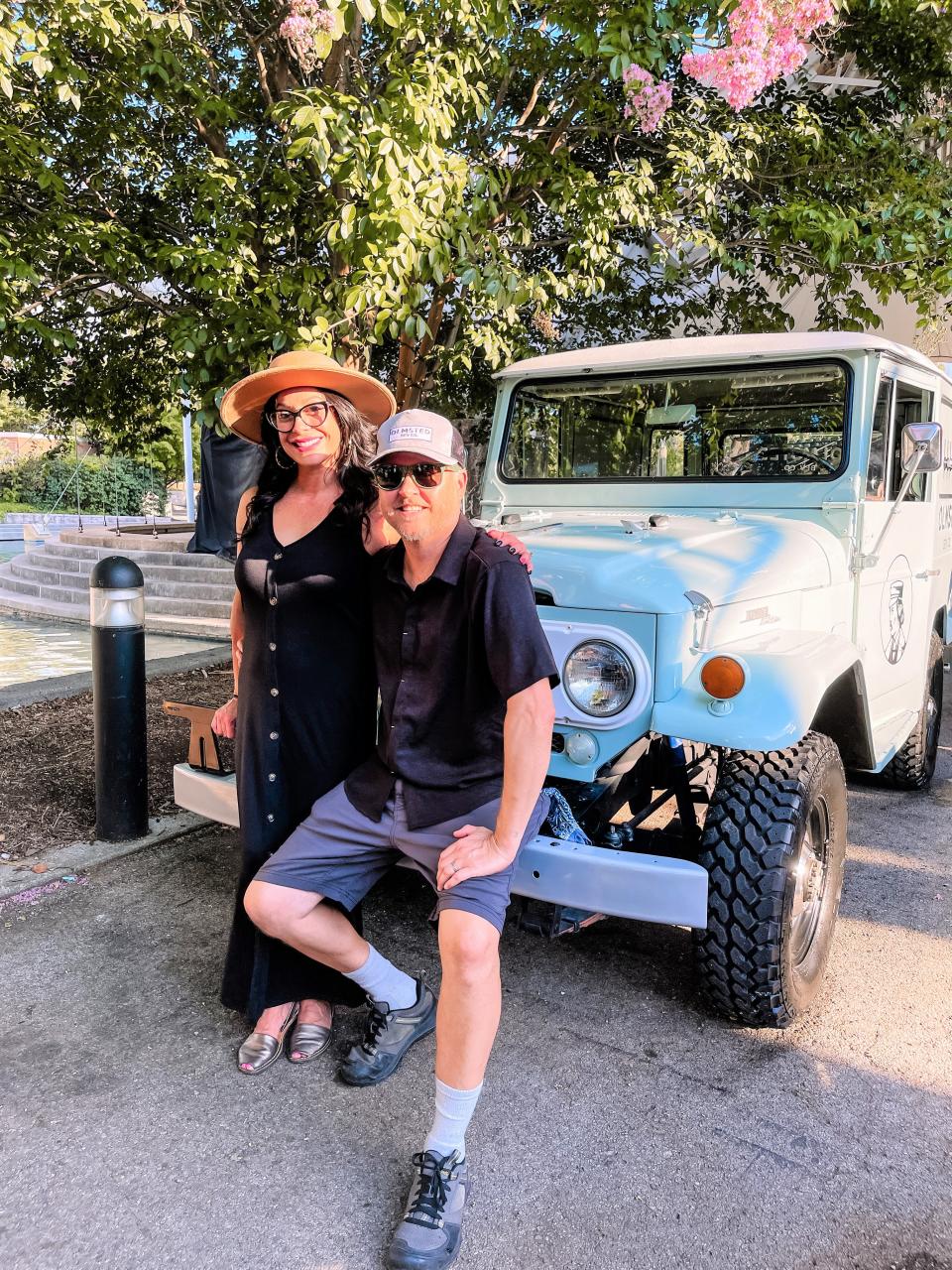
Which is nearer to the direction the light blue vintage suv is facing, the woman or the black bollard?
the woman

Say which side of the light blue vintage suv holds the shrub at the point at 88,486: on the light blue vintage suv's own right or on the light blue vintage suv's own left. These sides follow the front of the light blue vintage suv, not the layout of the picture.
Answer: on the light blue vintage suv's own right

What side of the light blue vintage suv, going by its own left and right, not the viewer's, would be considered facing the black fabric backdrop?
right

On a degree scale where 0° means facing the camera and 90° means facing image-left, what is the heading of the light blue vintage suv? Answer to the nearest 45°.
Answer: approximately 45°

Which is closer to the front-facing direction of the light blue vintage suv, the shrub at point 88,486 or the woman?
the woman

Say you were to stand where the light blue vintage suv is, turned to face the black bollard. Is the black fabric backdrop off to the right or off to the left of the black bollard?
right
